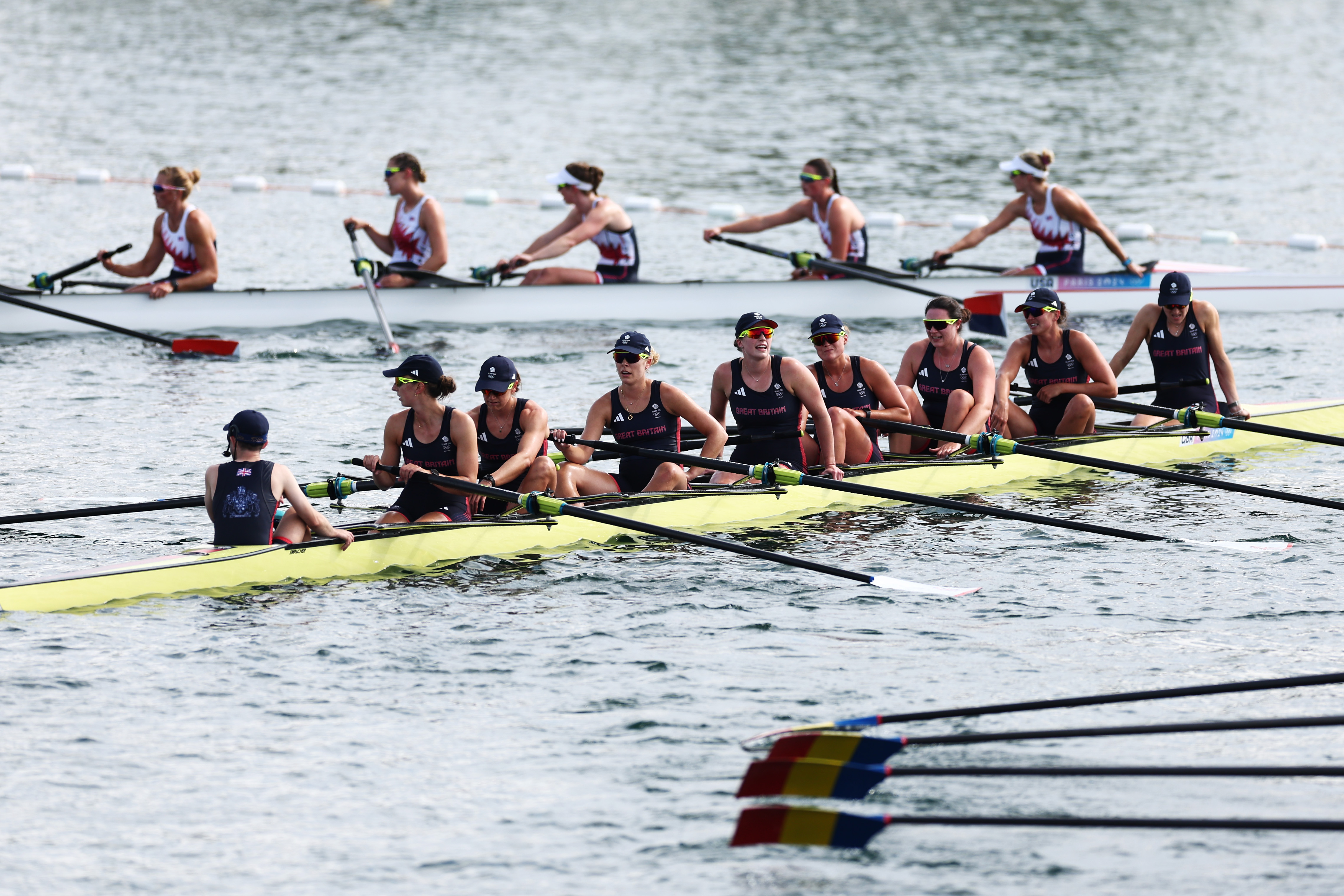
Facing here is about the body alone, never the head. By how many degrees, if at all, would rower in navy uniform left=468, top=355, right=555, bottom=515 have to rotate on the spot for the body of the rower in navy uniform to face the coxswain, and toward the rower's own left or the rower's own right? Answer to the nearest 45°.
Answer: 0° — they already face them

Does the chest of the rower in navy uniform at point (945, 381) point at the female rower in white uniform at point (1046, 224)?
no

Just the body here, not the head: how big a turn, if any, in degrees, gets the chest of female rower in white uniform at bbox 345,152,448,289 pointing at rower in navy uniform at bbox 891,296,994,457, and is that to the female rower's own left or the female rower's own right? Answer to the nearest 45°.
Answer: approximately 90° to the female rower's own left

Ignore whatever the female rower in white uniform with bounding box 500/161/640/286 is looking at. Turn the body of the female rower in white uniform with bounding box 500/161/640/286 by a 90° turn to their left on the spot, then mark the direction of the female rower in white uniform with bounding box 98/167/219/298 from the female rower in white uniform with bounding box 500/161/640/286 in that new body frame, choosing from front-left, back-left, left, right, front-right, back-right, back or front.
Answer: right

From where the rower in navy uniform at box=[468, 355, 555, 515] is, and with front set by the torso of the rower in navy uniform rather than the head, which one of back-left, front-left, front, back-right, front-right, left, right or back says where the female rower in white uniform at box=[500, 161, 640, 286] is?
back-right

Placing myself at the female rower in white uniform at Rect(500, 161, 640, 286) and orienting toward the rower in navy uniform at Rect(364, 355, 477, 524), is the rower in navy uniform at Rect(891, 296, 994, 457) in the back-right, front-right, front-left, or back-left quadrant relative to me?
front-left

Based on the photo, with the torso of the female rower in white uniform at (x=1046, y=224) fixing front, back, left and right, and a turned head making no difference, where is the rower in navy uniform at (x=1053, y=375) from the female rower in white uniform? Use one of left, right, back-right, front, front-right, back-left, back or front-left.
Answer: front-left

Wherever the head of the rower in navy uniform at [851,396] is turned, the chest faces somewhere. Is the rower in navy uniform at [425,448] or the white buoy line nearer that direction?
the rower in navy uniform

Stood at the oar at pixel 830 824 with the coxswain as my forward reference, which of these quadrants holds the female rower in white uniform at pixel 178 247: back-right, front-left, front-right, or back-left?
front-right

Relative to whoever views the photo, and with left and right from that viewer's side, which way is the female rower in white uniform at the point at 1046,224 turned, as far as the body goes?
facing the viewer and to the left of the viewer

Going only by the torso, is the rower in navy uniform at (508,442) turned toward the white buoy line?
no

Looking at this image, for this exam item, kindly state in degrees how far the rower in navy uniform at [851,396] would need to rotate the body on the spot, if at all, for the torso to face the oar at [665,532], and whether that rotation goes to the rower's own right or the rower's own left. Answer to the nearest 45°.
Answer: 0° — they already face it

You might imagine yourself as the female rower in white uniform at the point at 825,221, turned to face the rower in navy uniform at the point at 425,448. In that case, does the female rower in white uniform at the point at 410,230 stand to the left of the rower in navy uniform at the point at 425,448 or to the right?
right

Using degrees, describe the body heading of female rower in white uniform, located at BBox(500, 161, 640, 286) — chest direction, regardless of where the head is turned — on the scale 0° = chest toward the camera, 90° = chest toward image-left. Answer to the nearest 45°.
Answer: approximately 90°

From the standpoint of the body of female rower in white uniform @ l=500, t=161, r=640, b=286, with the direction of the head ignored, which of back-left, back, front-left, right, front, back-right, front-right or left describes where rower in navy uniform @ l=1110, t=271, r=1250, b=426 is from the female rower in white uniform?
back-left

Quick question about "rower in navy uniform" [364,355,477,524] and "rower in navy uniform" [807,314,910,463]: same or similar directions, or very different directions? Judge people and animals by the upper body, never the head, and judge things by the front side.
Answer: same or similar directions

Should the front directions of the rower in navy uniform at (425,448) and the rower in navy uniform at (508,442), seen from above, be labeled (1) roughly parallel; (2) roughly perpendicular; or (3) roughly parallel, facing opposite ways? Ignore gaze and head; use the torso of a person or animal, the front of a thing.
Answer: roughly parallel

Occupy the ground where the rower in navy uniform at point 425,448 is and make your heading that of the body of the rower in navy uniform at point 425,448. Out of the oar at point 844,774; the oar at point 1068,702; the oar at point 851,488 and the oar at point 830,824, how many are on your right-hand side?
0

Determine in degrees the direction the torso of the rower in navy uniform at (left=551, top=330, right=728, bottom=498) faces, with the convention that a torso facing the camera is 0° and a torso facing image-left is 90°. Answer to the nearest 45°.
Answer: approximately 45°

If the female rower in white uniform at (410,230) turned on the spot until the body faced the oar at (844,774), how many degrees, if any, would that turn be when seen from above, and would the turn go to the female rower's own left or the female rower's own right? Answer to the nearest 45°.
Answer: approximately 45° to the female rower's own left
